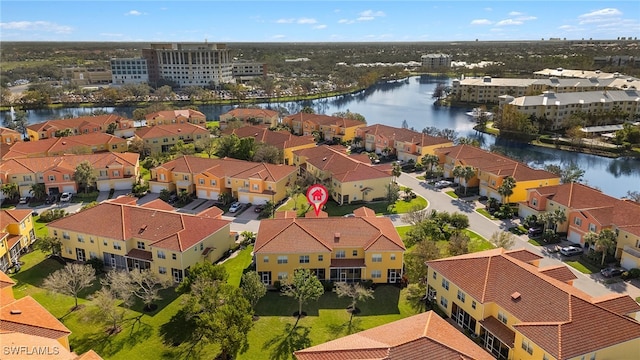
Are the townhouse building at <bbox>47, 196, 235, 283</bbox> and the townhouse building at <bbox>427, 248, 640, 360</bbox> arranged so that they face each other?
no

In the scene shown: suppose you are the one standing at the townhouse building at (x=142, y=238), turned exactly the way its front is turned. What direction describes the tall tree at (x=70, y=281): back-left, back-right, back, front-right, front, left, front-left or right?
back

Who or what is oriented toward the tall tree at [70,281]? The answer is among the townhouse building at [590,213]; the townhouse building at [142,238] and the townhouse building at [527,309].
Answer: the townhouse building at [590,213]

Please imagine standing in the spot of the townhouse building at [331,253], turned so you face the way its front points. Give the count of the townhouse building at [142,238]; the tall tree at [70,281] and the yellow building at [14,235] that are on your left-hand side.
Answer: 3

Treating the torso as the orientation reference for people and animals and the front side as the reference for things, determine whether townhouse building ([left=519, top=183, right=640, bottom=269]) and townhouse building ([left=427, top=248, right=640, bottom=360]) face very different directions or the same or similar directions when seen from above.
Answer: very different directions

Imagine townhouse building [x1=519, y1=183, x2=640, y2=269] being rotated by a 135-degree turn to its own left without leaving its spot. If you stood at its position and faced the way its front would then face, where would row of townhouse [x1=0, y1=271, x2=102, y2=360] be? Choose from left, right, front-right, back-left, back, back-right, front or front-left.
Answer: back-right

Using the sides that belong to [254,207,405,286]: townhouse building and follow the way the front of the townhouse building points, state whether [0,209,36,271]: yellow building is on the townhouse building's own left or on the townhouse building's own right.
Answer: on the townhouse building's own left

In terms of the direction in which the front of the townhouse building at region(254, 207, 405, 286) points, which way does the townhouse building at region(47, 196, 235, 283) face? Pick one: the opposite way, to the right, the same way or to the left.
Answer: the same way

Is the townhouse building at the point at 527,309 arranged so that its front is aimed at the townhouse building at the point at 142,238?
no

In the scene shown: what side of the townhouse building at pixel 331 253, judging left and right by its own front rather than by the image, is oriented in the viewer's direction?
back

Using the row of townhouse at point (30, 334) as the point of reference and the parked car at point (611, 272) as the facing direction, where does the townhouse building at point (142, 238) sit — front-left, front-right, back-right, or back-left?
front-left

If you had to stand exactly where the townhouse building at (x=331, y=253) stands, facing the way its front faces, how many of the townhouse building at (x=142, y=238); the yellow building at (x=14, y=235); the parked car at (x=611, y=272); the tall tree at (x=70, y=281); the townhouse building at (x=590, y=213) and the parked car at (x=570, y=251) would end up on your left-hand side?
3

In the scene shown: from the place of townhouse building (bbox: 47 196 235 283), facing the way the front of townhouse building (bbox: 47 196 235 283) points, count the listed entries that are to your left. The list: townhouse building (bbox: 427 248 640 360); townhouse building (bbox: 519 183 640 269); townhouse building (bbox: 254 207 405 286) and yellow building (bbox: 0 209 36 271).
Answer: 1

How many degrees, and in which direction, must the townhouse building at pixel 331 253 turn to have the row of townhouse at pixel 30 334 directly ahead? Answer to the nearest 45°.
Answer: approximately 135° to its left

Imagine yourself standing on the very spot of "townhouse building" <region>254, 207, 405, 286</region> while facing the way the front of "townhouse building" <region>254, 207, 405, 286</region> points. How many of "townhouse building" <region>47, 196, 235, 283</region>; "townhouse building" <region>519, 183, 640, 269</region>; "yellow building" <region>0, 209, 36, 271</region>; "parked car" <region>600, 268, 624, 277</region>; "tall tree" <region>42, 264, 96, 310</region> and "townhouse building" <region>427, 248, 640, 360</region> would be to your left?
3

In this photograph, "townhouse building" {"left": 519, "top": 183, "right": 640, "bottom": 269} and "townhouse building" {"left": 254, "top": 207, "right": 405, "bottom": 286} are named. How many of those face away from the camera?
1

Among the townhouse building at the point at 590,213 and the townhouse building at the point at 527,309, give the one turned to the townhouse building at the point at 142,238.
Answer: the townhouse building at the point at 590,213

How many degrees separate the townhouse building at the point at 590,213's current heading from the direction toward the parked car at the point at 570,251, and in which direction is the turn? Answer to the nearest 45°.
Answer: approximately 45° to its left

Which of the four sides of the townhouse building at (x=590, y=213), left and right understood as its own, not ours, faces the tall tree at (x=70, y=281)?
front

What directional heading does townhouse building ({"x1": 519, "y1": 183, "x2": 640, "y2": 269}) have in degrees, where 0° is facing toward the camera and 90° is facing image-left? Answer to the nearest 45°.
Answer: approximately 45°

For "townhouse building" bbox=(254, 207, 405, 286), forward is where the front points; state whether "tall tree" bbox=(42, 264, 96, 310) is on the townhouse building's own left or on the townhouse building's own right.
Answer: on the townhouse building's own left

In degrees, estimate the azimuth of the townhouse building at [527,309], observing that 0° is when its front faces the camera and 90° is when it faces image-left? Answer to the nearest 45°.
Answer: approximately 225°
